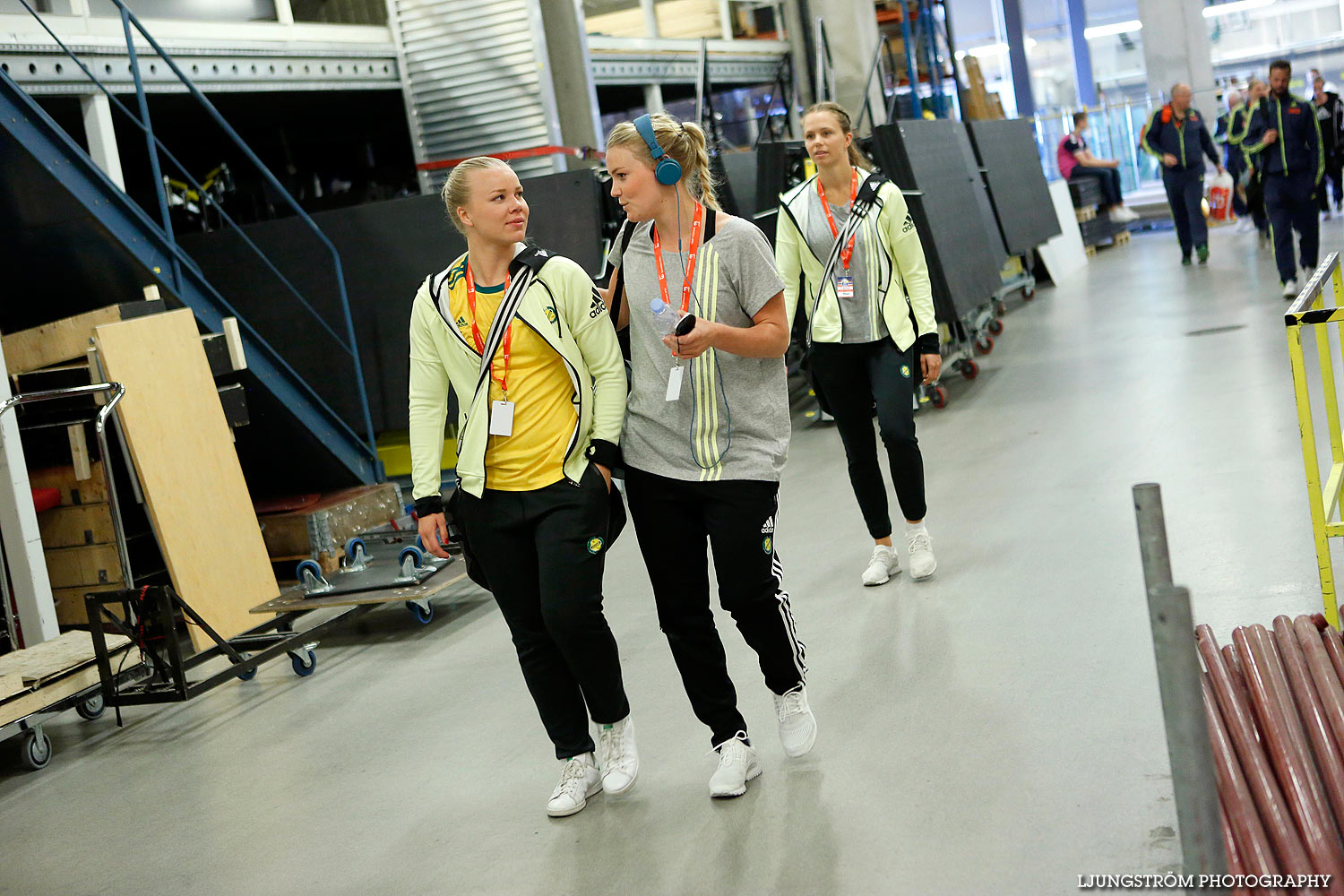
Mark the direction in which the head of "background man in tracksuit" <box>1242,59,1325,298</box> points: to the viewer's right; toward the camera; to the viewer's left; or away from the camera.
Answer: toward the camera

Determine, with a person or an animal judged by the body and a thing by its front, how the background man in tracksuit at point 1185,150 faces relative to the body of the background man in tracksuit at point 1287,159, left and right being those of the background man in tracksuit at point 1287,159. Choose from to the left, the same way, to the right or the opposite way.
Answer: the same way

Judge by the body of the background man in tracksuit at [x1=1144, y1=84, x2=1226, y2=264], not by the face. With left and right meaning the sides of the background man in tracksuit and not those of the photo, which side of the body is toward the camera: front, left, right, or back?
front

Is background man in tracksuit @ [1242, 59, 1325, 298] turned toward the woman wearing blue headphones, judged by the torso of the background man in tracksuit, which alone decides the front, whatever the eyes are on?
yes

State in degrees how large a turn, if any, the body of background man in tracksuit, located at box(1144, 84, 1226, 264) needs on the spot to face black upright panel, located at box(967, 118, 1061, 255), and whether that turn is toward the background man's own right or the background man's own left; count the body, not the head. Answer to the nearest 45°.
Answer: approximately 45° to the background man's own right

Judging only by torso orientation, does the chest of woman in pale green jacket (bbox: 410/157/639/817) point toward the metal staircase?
no

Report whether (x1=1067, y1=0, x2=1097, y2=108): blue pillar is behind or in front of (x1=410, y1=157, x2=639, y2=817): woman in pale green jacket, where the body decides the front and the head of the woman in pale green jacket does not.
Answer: behind

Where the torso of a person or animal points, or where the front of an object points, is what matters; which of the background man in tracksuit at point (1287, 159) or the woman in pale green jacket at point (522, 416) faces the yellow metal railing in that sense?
the background man in tracksuit

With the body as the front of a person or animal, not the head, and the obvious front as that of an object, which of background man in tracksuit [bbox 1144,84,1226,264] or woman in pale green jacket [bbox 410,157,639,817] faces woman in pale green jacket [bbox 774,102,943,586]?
the background man in tracksuit

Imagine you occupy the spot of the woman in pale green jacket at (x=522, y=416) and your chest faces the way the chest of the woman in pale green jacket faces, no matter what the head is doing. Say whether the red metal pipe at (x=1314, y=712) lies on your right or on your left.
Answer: on your left

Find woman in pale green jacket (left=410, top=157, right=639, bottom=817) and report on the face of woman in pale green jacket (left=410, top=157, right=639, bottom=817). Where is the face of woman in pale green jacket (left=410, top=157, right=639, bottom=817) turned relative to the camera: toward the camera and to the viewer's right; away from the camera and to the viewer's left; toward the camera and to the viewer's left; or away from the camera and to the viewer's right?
toward the camera and to the viewer's right

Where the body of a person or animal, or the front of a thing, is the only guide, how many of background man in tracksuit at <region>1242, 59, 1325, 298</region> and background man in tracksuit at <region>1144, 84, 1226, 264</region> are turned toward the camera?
2

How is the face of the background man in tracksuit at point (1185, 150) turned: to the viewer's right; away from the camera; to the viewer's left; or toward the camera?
toward the camera

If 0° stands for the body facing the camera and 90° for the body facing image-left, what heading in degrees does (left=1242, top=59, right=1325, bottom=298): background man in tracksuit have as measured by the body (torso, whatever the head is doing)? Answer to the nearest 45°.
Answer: approximately 0°

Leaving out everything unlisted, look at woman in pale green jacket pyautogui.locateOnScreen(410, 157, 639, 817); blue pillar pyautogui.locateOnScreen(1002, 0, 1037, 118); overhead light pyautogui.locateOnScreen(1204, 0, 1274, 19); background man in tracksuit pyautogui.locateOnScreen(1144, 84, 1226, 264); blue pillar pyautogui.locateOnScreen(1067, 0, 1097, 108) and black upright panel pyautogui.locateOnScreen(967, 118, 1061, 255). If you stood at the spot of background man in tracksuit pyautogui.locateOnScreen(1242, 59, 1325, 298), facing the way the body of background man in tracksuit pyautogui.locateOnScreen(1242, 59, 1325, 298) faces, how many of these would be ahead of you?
1

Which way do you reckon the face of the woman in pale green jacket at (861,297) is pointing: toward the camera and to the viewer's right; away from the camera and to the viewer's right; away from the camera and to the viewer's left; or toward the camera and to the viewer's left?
toward the camera and to the viewer's left

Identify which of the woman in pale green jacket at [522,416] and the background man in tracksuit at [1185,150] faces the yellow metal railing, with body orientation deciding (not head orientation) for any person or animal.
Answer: the background man in tracksuit
